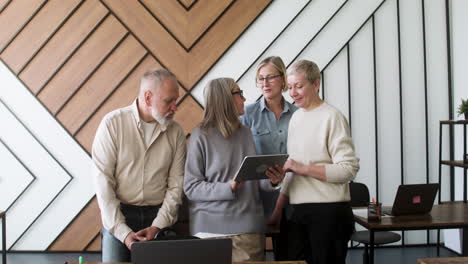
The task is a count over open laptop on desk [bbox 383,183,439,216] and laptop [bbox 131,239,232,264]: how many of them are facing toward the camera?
0

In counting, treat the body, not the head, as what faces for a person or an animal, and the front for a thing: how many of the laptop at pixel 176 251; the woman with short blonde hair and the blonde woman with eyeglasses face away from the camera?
1

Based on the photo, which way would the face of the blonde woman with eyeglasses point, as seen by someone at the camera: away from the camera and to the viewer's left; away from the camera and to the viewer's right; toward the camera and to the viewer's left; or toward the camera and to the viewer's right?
toward the camera and to the viewer's left

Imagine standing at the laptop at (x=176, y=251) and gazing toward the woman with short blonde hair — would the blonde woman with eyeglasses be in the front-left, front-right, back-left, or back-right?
front-left

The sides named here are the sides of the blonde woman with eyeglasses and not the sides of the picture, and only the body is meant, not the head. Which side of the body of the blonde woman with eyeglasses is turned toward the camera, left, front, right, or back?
front

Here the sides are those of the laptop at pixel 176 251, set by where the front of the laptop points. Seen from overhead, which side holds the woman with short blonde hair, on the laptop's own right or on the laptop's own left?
on the laptop's own right

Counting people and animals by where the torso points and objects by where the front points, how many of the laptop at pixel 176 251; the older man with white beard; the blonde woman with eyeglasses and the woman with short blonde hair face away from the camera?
1

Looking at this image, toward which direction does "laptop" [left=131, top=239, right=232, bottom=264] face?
away from the camera

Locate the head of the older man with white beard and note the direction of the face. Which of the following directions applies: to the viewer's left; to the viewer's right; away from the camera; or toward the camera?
to the viewer's right

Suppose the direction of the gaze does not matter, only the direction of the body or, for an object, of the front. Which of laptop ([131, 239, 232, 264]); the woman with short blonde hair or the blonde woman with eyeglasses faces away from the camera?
the laptop

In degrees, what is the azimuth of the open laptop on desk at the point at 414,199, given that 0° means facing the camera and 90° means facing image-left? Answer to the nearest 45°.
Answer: approximately 135°
